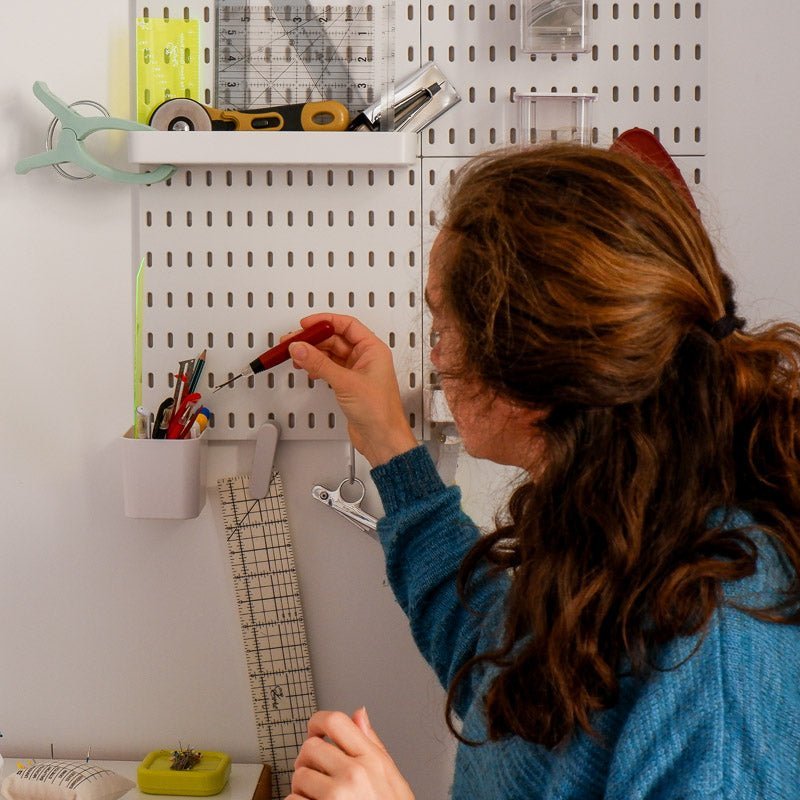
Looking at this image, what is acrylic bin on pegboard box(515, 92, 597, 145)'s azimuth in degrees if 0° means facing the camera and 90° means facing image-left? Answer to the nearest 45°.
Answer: approximately 0°

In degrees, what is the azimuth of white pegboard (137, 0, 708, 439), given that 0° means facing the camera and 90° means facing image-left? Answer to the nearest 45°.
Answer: approximately 0°

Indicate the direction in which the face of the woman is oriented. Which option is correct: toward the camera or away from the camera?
away from the camera
